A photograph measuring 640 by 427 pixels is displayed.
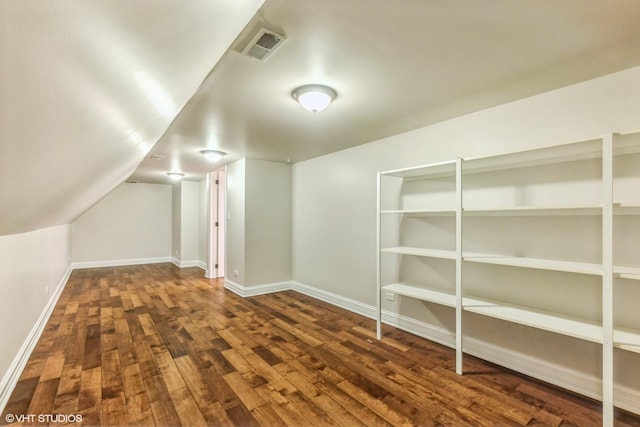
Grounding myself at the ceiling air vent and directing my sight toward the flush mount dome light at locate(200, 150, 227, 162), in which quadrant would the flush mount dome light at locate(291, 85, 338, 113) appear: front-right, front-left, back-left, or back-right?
front-right

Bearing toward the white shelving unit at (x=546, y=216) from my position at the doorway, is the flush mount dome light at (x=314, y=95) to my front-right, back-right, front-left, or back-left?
front-right

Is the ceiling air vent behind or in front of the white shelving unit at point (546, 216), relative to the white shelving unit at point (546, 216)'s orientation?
in front

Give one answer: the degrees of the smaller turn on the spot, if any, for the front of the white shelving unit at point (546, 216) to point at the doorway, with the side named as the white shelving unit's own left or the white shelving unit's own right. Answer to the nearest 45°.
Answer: approximately 45° to the white shelving unit's own right

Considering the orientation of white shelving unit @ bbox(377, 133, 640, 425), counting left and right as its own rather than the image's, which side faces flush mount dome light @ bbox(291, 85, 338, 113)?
front

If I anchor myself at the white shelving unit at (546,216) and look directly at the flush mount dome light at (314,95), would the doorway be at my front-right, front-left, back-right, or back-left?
front-right

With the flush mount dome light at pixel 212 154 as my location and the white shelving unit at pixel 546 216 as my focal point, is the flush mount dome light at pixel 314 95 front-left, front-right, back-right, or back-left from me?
front-right

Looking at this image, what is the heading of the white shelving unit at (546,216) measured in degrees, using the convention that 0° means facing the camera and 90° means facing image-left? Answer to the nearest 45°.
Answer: approximately 45°

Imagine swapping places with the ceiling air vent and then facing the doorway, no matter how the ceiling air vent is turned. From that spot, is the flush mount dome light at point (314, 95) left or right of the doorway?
right

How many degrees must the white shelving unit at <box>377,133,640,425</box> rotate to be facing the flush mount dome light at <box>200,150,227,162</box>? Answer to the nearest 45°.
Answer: approximately 45° to its right

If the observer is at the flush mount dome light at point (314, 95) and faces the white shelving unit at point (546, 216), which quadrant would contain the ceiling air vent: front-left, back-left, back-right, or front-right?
back-right

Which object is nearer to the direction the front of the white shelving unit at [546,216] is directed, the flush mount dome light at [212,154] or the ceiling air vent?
the ceiling air vent
